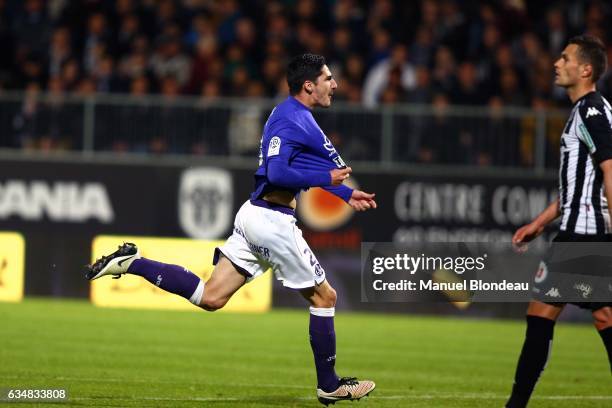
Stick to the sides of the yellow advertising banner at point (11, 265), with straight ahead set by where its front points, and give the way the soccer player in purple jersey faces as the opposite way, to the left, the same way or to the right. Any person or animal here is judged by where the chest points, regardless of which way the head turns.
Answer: to the left

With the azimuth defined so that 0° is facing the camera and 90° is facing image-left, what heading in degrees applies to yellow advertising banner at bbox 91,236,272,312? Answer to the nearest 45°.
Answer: approximately 0°

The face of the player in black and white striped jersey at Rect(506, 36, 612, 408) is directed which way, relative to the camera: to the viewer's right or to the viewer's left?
to the viewer's left

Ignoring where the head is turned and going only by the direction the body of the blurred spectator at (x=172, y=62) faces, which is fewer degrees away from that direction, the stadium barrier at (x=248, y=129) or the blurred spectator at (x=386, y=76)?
the stadium barrier

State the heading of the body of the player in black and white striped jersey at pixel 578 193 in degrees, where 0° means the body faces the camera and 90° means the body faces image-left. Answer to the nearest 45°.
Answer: approximately 90°

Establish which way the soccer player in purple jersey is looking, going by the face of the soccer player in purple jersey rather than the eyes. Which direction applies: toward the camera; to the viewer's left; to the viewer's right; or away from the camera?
to the viewer's right

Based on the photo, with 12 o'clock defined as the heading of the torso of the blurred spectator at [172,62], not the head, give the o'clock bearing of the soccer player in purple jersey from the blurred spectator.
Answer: The soccer player in purple jersey is roughly at 12 o'clock from the blurred spectator.
